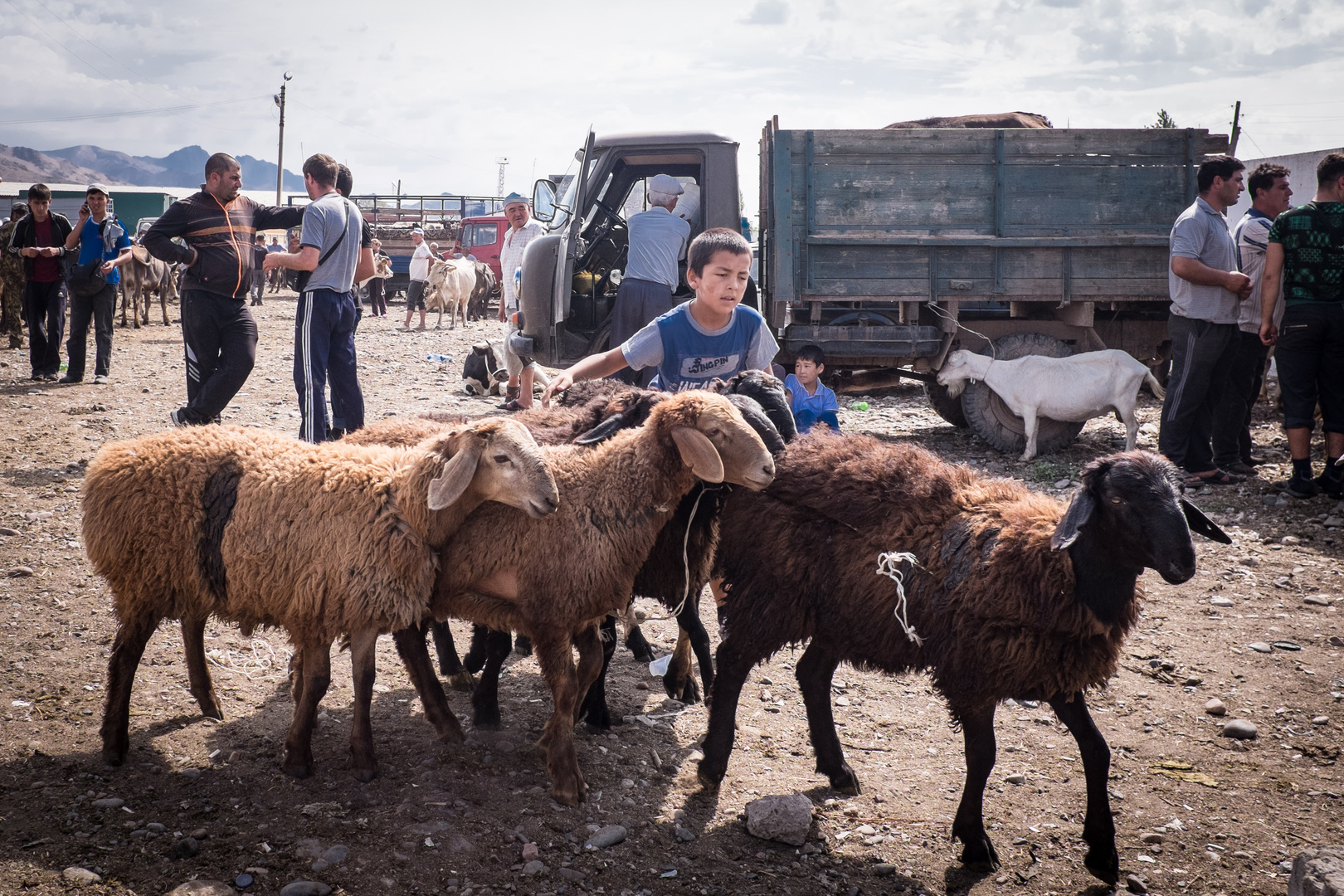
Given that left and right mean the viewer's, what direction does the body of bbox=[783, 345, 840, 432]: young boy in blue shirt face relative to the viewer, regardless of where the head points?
facing the viewer

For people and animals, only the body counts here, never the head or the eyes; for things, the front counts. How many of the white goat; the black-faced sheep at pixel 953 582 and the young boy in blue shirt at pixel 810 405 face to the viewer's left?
1

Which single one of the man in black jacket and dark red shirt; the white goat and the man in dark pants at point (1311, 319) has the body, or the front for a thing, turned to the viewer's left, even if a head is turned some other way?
the white goat

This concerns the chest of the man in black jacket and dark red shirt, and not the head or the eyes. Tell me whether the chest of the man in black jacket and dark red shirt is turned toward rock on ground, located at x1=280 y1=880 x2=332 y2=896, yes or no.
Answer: yes

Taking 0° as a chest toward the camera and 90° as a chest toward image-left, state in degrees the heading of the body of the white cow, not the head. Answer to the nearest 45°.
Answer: approximately 45°

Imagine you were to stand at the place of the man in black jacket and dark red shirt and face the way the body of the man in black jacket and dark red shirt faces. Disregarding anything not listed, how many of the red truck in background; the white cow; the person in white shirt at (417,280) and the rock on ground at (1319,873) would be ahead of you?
1

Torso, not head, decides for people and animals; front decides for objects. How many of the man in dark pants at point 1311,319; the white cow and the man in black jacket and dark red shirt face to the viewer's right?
0

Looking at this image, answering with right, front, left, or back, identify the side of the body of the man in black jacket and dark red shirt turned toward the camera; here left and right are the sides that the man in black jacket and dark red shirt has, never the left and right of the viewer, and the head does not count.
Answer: front
